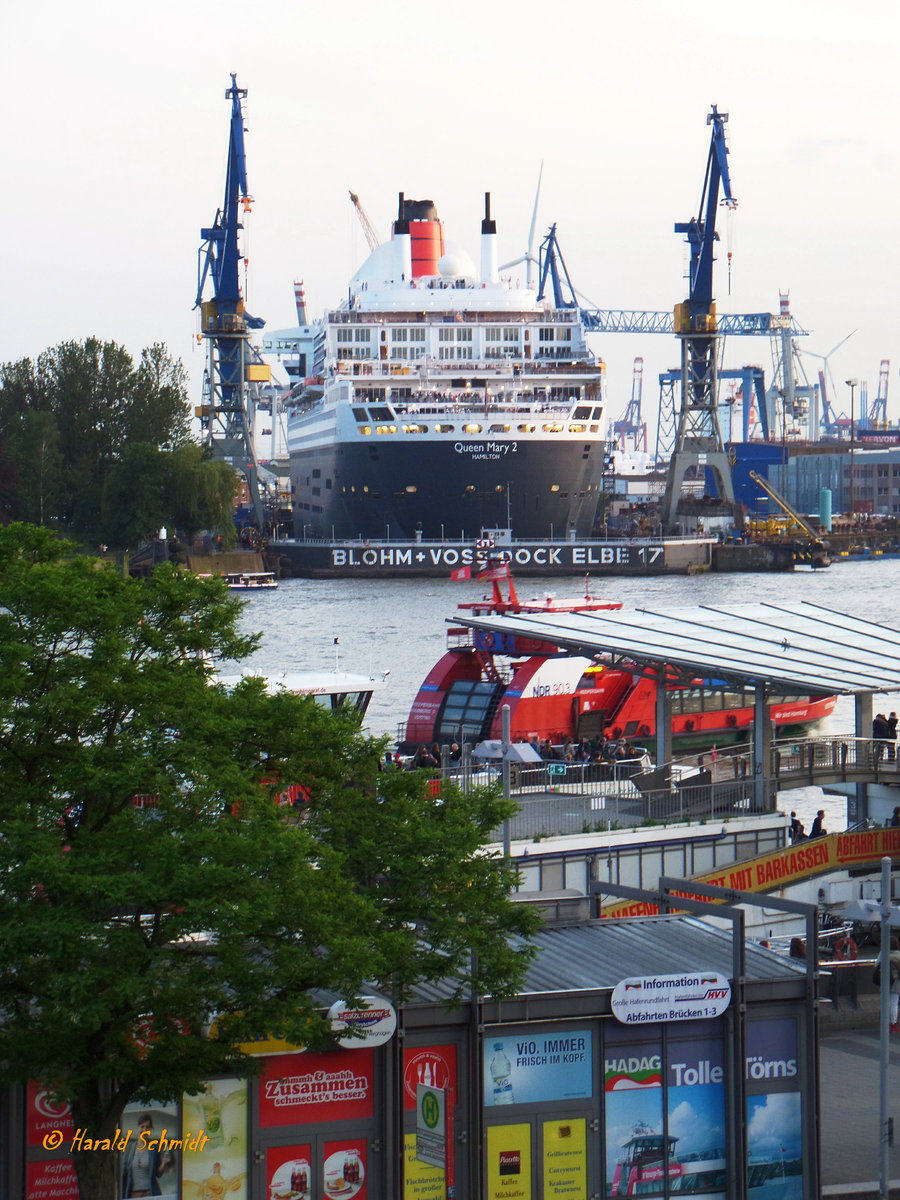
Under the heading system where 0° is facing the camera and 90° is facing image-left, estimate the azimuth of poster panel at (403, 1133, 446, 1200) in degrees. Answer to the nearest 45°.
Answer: approximately 0°

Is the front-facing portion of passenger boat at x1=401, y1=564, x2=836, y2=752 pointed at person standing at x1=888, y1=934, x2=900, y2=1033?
no

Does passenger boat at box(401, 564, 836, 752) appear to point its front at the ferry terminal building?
no

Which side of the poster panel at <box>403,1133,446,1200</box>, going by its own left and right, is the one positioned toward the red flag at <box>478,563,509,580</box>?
back

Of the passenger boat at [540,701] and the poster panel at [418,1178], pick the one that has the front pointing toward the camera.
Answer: the poster panel

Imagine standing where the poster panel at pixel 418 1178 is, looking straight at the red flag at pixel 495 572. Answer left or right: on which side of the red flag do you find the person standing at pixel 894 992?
right

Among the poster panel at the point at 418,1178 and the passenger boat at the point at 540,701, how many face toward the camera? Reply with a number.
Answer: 1

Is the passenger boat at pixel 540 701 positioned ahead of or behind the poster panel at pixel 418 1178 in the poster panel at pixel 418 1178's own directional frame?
behind

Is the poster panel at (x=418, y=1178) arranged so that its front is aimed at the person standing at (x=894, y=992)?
no

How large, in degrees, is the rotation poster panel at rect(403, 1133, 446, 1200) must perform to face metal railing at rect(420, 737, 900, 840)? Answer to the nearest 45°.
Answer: approximately 180°
